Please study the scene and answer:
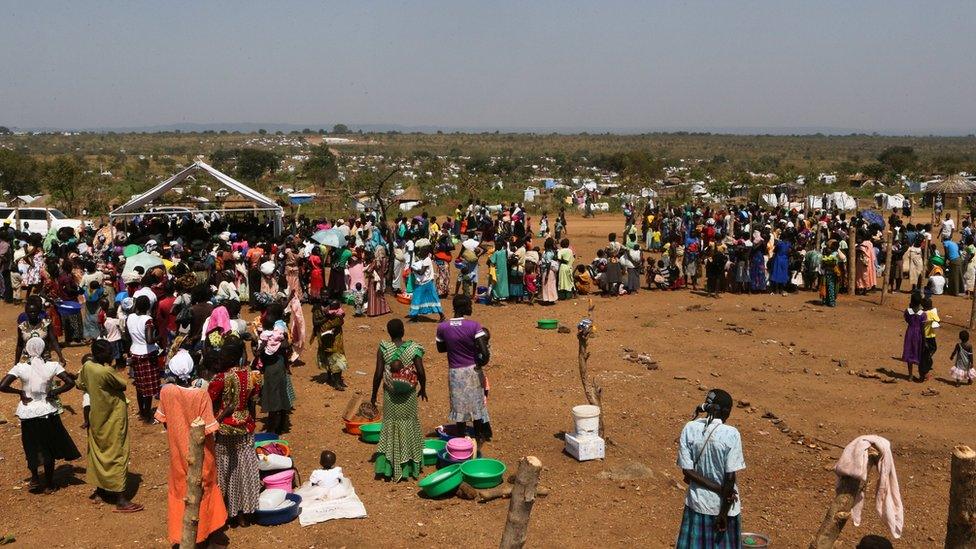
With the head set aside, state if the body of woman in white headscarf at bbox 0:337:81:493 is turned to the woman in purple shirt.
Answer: no

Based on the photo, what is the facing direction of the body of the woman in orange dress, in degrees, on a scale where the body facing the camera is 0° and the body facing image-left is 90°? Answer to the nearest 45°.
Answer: approximately 180°

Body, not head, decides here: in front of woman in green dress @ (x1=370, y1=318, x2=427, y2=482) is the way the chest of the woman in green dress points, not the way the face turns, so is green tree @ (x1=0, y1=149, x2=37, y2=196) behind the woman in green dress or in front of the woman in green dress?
in front

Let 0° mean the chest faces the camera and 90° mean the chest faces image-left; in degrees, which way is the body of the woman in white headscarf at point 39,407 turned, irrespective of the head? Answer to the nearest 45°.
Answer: approximately 180°

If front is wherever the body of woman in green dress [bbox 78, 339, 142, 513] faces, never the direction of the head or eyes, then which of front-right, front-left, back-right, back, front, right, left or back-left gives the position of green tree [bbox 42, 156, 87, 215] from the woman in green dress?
front-left

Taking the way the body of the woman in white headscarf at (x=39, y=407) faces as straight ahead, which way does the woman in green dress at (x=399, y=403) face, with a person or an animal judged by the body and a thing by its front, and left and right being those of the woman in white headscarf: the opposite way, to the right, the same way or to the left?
the same way

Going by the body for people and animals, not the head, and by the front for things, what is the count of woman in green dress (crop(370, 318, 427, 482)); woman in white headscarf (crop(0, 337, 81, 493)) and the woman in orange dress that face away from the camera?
3

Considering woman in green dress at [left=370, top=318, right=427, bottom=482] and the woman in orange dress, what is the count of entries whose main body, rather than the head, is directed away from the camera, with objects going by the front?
2

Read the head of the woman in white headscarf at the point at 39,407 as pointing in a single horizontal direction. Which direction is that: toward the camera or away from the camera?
away from the camera

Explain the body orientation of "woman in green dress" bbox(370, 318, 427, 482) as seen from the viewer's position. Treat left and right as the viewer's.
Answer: facing away from the viewer

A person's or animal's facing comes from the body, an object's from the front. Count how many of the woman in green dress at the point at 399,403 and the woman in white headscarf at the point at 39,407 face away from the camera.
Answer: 2

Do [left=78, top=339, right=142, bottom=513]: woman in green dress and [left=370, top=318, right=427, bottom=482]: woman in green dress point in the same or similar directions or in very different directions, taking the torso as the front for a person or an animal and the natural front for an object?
same or similar directions

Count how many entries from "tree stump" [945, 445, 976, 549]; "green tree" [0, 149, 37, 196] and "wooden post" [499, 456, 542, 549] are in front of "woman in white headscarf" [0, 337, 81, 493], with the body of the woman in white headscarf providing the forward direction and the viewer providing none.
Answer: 1

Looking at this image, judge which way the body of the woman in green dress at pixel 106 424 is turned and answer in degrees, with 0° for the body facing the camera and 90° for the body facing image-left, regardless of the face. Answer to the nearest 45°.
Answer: approximately 225°

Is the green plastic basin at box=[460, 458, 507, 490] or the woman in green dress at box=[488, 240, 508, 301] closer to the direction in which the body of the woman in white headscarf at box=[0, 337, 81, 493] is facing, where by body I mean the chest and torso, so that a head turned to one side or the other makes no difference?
the woman in green dress

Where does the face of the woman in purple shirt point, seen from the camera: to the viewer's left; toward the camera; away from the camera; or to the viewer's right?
away from the camera
